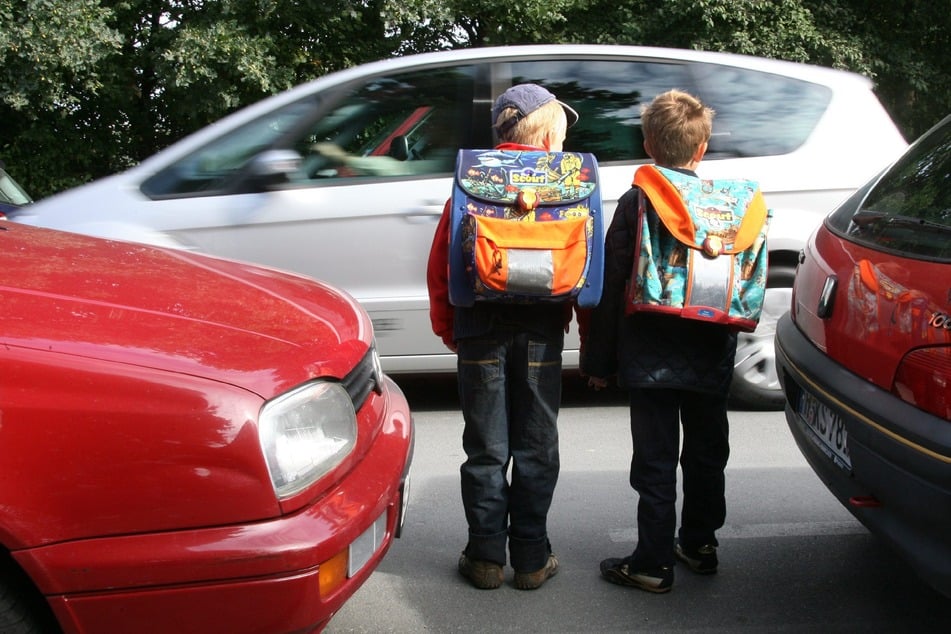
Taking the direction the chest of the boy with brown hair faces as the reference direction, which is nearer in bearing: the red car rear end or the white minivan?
the white minivan

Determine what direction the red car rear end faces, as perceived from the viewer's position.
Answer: facing away from the viewer and to the right of the viewer

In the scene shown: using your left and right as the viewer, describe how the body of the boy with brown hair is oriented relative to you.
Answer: facing away from the viewer and to the left of the viewer

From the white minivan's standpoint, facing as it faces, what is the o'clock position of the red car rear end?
The red car rear end is roughly at 8 o'clock from the white minivan.

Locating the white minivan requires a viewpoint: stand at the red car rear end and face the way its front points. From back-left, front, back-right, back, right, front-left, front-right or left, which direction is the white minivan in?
left

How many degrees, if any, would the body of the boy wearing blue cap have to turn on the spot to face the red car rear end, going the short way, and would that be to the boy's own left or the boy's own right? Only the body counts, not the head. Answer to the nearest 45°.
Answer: approximately 90° to the boy's own right

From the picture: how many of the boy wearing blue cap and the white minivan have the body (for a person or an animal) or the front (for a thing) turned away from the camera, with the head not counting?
1

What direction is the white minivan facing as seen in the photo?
to the viewer's left

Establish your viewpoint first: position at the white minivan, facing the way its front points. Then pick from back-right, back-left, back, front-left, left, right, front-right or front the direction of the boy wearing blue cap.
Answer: left

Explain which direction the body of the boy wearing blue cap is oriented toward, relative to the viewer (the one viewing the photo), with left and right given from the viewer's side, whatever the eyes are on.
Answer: facing away from the viewer

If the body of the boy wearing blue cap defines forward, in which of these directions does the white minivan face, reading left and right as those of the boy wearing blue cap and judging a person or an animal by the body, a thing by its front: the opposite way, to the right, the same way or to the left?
to the left

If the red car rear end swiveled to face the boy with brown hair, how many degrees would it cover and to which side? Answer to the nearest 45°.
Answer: approximately 135° to its left
